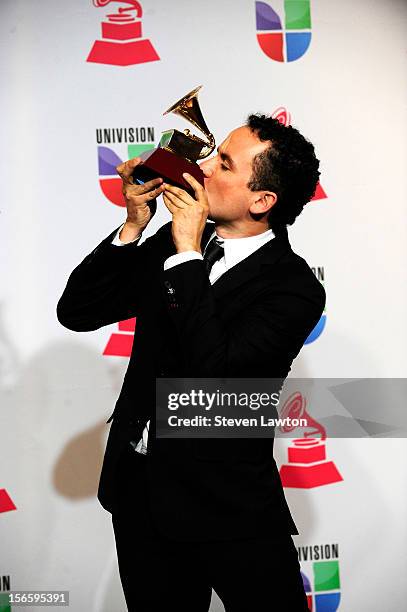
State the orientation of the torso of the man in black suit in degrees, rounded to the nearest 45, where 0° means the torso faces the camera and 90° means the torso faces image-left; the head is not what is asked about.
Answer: approximately 45°
